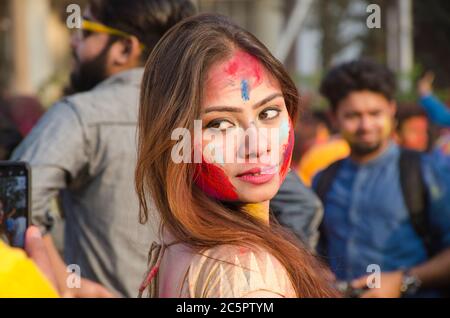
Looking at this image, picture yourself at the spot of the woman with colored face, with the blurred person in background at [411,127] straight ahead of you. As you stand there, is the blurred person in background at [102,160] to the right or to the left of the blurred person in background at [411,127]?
left

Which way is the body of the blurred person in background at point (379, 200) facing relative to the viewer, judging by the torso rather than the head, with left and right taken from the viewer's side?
facing the viewer and to the left of the viewer

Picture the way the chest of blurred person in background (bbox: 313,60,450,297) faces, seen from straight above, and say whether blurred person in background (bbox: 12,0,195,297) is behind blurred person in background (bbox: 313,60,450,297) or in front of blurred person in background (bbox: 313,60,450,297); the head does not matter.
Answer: in front

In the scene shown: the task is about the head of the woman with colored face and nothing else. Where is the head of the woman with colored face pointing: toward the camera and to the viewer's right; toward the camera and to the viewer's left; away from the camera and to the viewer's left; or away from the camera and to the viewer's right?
toward the camera and to the viewer's right

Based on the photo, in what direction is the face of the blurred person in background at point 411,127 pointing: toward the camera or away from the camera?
toward the camera

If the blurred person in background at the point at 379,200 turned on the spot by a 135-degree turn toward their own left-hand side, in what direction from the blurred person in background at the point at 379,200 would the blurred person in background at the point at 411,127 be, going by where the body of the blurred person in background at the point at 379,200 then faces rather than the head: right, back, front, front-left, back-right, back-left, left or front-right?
left

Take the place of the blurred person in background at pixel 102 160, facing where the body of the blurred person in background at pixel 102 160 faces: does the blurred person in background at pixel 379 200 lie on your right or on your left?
on your right

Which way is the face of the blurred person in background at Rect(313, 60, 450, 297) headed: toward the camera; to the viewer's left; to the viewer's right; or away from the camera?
toward the camera

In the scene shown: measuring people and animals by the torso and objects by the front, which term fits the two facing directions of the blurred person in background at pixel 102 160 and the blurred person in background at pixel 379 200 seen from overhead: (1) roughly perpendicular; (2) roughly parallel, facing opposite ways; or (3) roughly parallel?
roughly parallel, facing opposite ways
